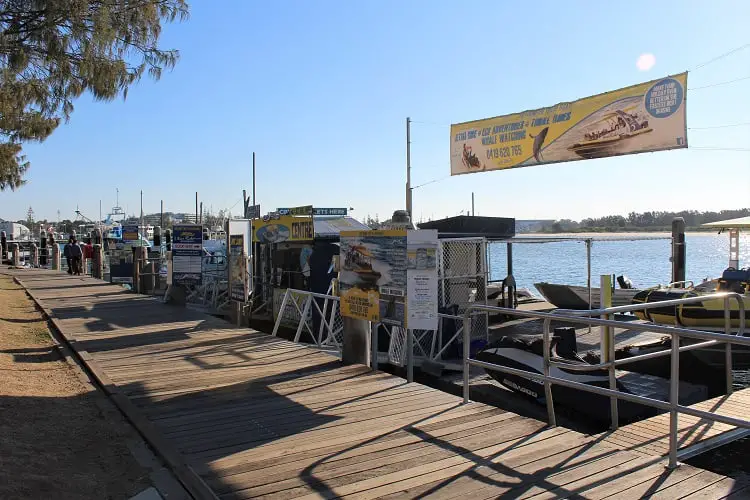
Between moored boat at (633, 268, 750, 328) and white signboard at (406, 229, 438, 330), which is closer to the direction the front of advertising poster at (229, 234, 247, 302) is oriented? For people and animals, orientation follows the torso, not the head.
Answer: the white signboard

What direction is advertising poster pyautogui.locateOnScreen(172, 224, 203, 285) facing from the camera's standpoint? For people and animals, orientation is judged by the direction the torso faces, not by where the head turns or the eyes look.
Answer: toward the camera

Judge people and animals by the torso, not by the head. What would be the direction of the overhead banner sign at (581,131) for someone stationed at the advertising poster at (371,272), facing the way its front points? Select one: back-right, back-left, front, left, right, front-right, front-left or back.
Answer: back

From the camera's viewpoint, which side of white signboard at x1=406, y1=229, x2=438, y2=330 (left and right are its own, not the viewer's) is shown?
front

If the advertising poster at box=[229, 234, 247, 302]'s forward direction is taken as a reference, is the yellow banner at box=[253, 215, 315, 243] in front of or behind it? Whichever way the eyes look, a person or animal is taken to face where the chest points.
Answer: behind

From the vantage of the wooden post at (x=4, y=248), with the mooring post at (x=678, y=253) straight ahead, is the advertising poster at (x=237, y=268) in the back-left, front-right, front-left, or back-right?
front-right

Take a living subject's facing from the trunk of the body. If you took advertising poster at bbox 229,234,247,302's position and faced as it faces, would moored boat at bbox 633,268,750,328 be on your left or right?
on your left

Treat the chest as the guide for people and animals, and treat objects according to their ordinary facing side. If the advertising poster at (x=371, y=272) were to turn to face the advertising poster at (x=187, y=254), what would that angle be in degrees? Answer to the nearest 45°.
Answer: approximately 90° to its right

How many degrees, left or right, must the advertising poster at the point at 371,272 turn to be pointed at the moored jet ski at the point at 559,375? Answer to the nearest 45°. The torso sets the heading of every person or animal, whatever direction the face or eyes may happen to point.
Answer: approximately 135° to its left

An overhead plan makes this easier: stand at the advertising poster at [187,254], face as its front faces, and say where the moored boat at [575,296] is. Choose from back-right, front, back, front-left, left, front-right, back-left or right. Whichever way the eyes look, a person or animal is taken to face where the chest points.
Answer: left

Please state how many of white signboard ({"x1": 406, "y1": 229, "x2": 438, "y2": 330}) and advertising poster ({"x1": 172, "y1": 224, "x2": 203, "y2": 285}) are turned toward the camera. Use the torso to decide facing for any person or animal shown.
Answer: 2

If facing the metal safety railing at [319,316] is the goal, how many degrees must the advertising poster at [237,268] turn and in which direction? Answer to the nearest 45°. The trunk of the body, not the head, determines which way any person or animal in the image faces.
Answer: approximately 90° to its left

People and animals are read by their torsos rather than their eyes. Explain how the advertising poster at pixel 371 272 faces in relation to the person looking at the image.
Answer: facing the viewer and to the left of the viewer

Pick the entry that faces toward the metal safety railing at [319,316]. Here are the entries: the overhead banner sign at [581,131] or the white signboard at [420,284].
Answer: the overhead banner sign

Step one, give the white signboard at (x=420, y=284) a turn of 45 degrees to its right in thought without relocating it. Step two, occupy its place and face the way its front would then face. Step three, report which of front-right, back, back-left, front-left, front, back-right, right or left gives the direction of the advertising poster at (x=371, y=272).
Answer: right
